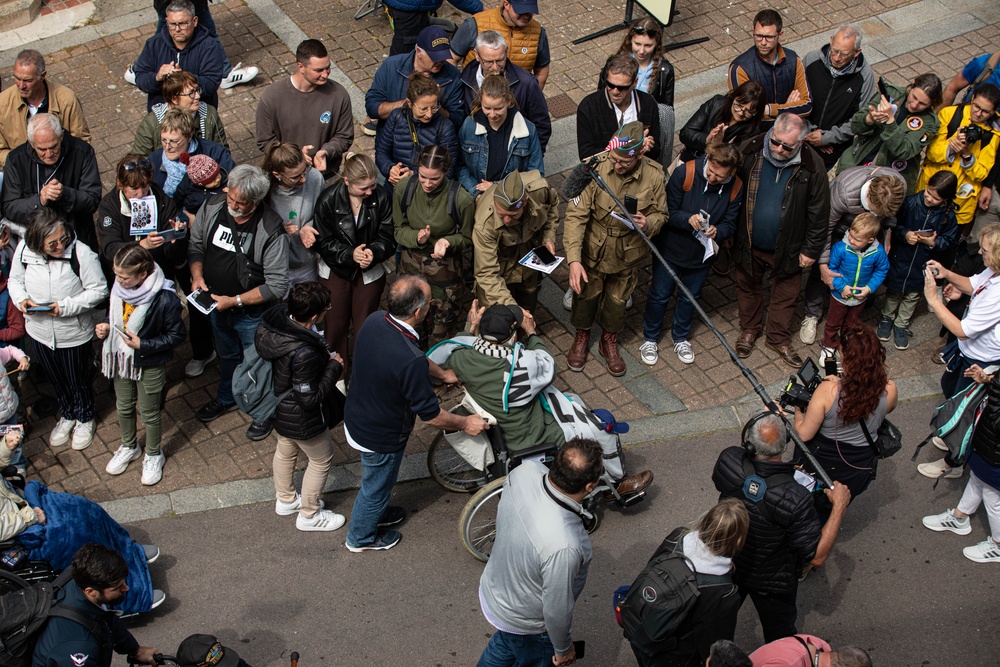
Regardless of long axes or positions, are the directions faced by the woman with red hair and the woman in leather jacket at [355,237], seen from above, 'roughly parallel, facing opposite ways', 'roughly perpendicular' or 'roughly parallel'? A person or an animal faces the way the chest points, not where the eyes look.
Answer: roughly parallel, facing opposite ways

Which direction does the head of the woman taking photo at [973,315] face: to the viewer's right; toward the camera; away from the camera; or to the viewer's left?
to the viewer's left

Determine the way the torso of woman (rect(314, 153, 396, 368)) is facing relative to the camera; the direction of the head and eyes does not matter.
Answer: toward the camera

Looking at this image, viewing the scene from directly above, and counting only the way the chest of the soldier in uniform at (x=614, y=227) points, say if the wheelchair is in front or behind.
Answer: in front

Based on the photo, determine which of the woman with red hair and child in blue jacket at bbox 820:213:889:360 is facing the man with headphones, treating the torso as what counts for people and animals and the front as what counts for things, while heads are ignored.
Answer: the child in blue jacket

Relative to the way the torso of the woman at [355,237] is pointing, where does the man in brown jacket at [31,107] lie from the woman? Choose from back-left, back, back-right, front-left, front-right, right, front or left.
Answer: back-right

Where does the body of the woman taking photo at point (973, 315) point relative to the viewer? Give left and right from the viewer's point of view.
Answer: facing to the left of the viewer

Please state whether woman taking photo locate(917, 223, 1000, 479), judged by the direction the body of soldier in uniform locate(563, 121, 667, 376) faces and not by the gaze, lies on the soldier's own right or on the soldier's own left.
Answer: on the soldier's own left

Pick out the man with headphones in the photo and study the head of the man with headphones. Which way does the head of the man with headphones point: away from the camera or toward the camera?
away from the camera

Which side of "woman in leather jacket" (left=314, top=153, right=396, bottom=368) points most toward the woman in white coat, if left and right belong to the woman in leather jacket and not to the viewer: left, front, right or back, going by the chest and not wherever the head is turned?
right

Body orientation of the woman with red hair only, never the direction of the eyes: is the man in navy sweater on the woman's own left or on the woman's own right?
on the woman's own left

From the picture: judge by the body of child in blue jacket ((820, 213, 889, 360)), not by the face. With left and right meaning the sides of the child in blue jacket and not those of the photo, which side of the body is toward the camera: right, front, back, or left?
front

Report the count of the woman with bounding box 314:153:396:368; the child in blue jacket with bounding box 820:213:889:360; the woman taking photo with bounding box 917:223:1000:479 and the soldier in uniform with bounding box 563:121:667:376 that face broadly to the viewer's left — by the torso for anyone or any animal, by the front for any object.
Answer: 1

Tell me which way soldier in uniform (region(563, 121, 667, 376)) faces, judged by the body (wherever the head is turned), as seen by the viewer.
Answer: toward the camera

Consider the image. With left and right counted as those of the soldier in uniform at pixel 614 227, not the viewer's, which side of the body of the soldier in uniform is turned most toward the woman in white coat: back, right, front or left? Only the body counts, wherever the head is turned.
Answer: right
